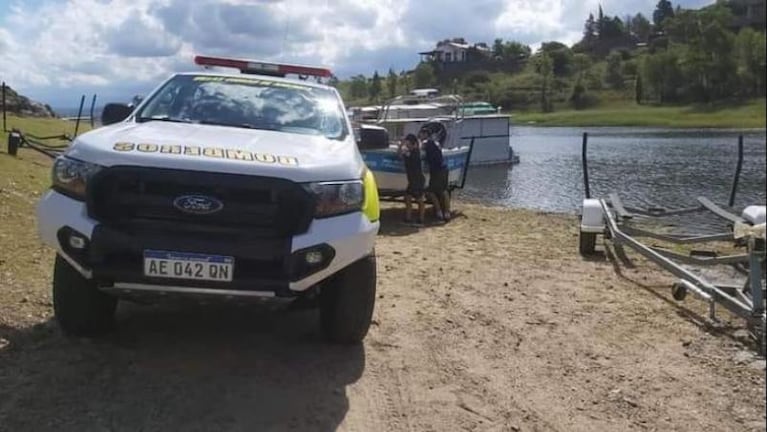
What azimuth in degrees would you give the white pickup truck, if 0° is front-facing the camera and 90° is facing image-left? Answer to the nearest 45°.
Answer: approximately 0°

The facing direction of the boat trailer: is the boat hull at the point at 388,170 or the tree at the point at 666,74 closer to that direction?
the tree

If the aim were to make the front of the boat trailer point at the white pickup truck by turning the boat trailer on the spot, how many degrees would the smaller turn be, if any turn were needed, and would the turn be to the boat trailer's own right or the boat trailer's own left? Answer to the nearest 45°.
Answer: approximately 90° to the boat trailer's own right

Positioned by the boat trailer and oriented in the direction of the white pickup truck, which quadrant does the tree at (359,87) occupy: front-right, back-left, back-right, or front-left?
back-right

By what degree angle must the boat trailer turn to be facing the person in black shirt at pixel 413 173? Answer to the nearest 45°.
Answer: approximately 180°

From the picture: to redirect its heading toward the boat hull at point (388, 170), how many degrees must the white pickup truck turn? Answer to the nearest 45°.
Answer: approximately 180°

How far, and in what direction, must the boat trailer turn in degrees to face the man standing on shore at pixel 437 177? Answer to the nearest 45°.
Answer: approximately 180°

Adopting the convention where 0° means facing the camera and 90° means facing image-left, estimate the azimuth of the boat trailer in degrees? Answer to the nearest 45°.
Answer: approximately 315°

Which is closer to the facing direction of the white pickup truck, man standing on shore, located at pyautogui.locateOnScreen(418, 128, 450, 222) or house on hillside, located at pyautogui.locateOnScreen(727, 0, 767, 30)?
the house on hillside
